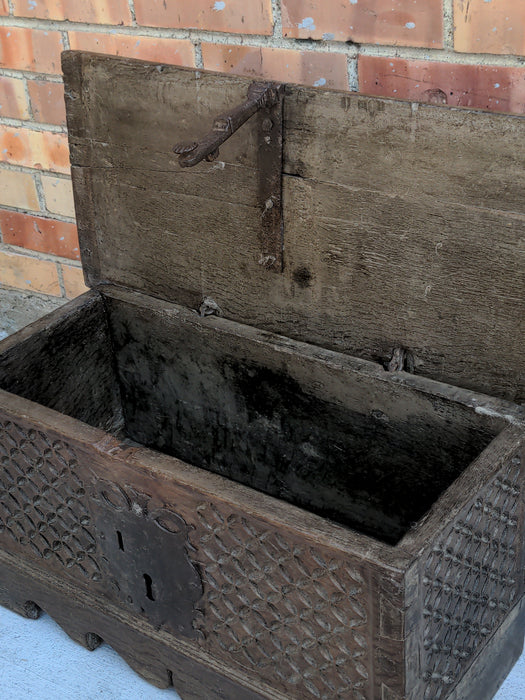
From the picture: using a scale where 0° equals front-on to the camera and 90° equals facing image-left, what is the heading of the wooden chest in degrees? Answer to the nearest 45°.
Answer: approximately 45°
